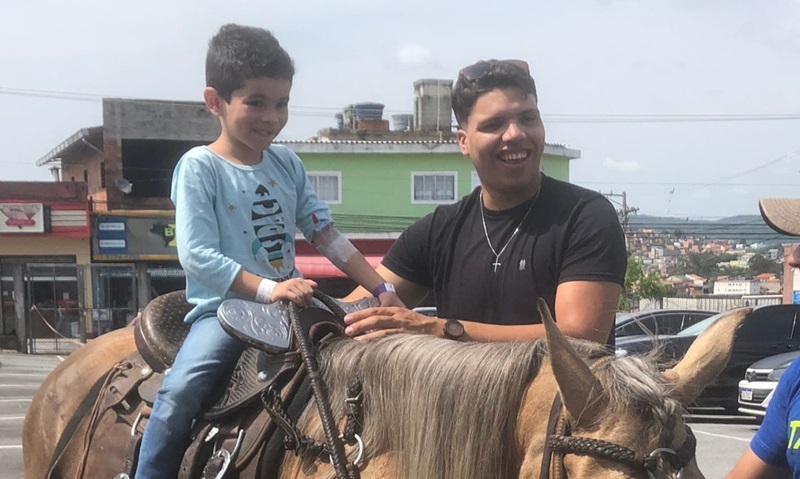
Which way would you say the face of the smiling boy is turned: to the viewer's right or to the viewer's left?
to the viewer's right

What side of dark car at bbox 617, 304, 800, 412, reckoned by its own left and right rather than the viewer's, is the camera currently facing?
left

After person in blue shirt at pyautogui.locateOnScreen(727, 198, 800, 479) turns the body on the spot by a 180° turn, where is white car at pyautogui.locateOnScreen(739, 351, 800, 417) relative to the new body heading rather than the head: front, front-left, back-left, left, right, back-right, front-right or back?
front-left

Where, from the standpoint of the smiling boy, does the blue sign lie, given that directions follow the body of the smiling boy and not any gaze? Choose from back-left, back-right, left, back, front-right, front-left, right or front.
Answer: back-left

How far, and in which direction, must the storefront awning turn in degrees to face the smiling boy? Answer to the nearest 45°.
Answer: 0° — it already faces them

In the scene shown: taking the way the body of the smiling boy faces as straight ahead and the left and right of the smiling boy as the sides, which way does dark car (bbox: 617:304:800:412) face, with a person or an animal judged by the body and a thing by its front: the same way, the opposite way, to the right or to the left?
the opposite way

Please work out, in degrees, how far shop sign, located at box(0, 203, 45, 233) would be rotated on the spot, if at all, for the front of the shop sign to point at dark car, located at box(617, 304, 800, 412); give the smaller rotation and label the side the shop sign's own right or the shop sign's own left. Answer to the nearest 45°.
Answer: approximately 45° to the shop sign's own left

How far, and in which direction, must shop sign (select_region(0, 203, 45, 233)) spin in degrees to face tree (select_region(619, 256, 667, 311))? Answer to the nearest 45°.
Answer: approximately 90° to its left

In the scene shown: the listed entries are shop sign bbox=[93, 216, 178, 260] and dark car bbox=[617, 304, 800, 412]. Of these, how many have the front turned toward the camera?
1

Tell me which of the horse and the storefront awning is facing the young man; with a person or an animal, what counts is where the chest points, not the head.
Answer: the storefront awning
